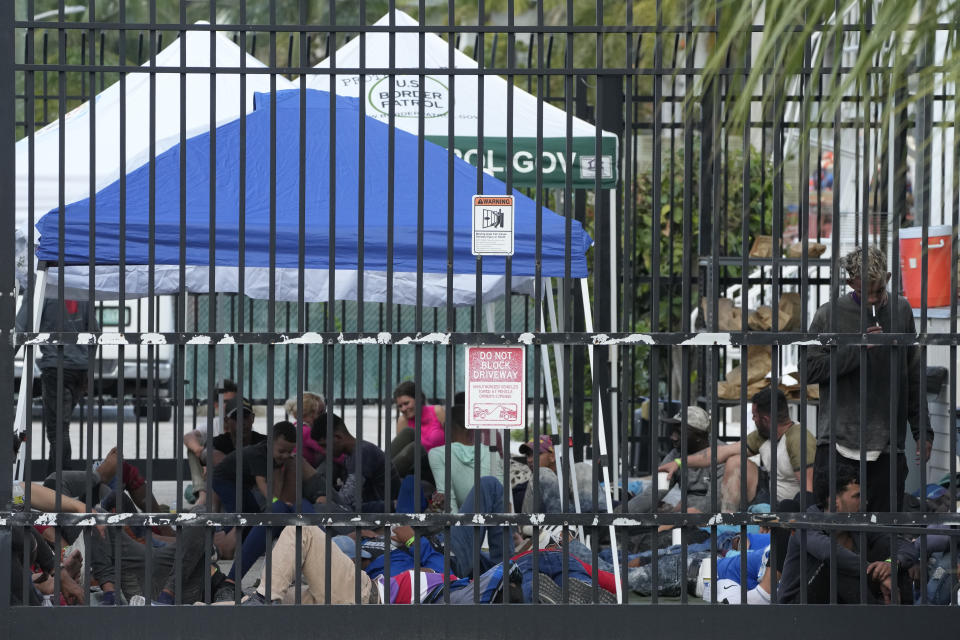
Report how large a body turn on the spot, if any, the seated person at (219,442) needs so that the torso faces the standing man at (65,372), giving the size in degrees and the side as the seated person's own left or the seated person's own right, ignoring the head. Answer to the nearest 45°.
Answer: approximately 90° to the seated person's own right

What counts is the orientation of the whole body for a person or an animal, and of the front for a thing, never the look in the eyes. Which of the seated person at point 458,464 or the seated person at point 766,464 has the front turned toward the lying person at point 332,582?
the seated person at point 766,464

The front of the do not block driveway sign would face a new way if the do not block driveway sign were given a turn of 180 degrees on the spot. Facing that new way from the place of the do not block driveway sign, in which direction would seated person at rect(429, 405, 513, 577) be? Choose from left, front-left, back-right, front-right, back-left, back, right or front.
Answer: front

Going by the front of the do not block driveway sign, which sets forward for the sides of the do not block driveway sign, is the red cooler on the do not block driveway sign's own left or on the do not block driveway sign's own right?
on the do not block driveway sign's own left

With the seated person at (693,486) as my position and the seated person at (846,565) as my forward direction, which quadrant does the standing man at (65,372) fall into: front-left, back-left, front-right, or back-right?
back-right

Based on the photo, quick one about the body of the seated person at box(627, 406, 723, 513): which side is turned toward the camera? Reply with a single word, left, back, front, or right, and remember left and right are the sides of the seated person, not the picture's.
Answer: left

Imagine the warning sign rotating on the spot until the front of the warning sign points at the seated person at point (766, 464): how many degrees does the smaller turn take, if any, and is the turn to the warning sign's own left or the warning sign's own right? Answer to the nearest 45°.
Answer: approximately 135° to the warning sign's own left

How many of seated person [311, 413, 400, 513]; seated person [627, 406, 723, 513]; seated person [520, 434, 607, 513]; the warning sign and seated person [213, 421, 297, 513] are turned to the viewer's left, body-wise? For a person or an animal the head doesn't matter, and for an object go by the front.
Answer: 2

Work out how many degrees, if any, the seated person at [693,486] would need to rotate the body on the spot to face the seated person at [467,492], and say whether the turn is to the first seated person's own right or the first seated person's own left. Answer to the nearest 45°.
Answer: approximately 45° to the first seated person's own left
